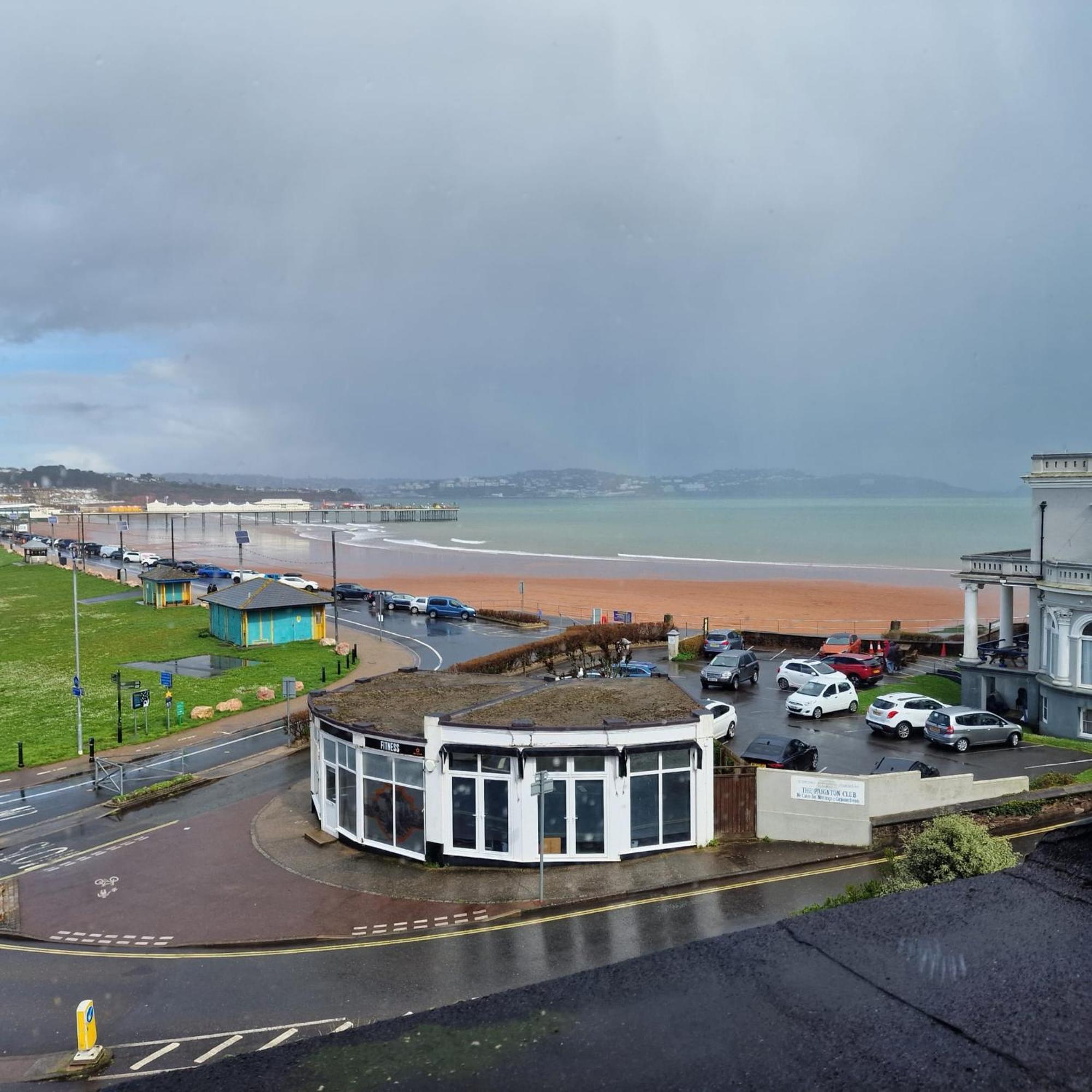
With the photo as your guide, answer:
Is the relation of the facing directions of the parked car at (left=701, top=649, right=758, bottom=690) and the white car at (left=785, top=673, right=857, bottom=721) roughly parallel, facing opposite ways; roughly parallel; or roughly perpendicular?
roughly parallel

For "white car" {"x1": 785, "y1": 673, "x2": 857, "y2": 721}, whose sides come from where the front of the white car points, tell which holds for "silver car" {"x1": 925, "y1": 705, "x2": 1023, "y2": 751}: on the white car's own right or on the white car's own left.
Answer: on the white car's own left

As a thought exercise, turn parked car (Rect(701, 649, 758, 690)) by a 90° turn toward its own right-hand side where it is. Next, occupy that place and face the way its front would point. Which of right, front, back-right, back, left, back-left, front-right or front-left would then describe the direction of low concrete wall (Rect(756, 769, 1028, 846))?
back-left

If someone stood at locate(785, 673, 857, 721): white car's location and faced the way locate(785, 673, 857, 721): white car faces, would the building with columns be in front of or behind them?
behind

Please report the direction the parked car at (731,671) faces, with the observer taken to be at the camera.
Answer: facing the viewer and to the left of the viewer

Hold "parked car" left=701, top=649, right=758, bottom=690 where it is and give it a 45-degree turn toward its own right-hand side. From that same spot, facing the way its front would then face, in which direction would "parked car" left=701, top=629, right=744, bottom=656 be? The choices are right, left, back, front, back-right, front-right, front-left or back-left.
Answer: right

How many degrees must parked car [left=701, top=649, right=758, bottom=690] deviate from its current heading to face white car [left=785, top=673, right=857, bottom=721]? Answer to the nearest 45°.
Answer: approximately 90° to its left

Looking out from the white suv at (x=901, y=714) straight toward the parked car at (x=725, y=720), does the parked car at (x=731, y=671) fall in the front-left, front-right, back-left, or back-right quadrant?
front-right

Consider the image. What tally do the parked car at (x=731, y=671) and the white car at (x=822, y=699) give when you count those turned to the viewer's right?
0
